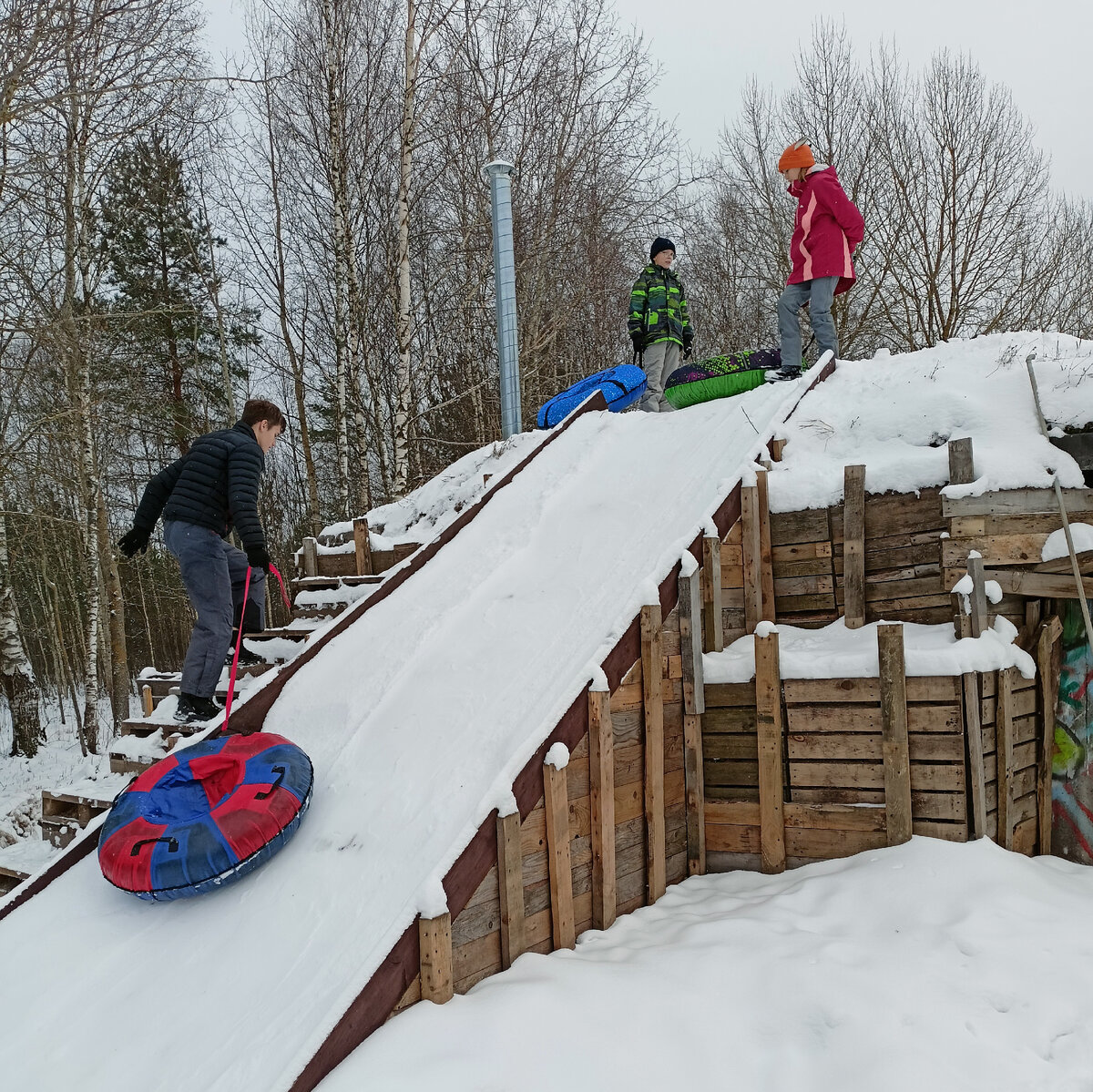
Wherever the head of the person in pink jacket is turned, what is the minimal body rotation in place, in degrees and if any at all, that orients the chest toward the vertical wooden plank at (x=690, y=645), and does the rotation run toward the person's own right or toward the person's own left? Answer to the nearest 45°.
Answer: approximately 90° to the person's own left

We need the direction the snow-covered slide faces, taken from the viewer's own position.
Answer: facing the viewer and to the left of the viewer

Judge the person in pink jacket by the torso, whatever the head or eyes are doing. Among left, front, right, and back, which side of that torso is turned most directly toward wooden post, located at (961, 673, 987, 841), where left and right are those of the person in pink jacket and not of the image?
left

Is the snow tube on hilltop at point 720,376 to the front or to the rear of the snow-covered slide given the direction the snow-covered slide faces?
to the rear

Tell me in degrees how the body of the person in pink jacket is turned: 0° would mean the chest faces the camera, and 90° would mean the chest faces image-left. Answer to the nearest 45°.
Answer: approximately 90°

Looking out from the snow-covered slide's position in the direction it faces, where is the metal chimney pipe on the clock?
The metal chimney pipe is roughly at 5 o'clock from the snow-covered slide.

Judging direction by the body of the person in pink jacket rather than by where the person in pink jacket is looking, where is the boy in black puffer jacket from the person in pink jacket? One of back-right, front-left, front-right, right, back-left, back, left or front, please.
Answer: front-left

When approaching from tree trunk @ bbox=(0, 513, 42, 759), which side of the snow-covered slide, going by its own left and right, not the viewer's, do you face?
right

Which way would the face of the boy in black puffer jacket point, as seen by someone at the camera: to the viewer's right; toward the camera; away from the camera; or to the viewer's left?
to the viewer's right

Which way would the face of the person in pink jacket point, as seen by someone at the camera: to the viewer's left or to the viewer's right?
to the viewer's left

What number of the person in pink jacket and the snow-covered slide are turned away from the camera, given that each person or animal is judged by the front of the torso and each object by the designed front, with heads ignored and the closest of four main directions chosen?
0

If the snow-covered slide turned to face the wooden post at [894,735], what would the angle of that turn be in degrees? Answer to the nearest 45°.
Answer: approximately 135° to its left

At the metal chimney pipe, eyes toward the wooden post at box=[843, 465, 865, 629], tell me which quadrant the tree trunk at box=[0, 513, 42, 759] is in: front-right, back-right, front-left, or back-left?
back-right
